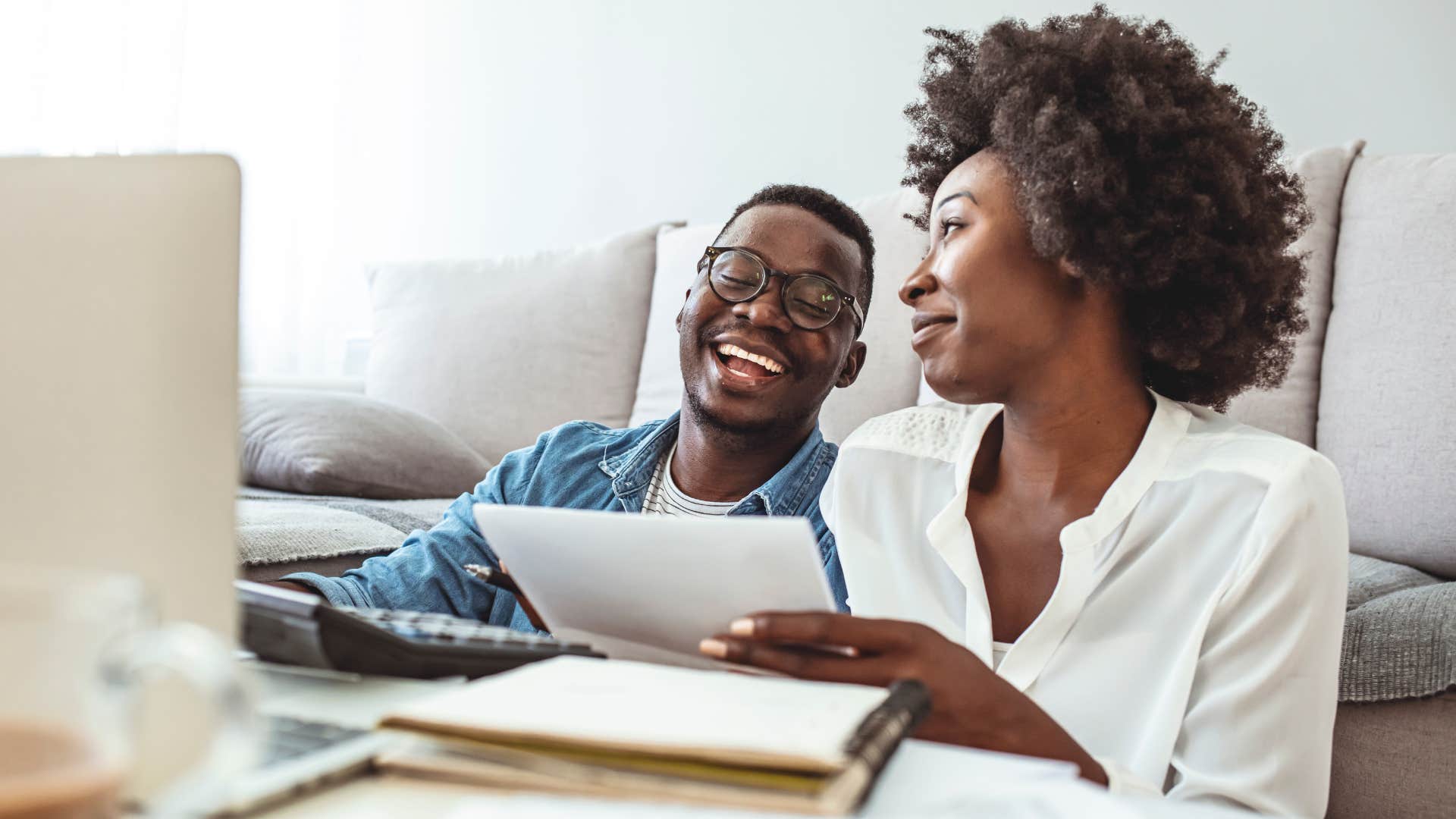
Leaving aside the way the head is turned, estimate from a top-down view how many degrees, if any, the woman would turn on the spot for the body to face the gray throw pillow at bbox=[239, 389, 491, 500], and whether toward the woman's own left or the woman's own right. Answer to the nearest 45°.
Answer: approximately 90° to the woman's own right

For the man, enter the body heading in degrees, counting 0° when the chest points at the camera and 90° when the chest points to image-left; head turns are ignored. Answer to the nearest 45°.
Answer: approximately 0°

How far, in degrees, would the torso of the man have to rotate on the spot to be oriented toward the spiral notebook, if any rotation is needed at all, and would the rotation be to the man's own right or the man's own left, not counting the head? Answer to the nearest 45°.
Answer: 0° — they already face it

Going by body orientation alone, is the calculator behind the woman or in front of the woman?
in front

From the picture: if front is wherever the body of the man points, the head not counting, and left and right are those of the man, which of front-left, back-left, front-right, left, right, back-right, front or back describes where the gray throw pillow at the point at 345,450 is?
back-right

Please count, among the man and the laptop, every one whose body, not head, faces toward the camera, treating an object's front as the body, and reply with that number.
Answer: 1

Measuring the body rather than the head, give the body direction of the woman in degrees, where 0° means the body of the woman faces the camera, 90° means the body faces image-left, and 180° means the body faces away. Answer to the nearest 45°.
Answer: approximately 45°

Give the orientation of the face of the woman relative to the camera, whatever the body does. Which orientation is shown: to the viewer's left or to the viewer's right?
to the viewer's left

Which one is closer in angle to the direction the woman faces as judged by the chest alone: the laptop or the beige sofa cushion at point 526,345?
the laptop
